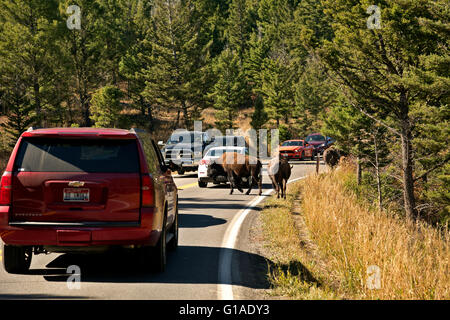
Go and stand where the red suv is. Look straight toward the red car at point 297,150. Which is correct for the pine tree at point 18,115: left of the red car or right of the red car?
left

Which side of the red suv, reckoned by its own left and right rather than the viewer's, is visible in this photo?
back

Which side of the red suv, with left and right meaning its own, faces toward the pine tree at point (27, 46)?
front

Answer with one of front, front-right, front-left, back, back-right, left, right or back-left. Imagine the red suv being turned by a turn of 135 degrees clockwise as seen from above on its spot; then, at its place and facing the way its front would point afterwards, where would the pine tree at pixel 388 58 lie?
left

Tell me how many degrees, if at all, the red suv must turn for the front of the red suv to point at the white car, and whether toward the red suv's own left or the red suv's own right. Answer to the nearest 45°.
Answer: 0° — it already faces it

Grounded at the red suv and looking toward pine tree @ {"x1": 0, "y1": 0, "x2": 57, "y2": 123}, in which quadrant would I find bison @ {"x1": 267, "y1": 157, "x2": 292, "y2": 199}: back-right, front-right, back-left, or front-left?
front-right

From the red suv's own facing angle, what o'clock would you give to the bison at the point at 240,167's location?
The bison is roughly at 1 o'clock from the red suv.

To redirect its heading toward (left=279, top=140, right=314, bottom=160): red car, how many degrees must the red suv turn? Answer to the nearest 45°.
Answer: approximately 45° to its right

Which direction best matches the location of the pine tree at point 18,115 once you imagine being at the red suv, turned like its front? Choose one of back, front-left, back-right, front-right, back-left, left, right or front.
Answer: front

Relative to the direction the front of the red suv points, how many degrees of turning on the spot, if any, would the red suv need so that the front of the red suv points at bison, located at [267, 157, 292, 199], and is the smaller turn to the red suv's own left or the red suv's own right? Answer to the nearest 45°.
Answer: approximately 45° to the red suv's own right

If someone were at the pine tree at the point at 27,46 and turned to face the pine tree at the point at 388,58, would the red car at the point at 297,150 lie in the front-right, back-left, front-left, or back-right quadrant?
front-left
